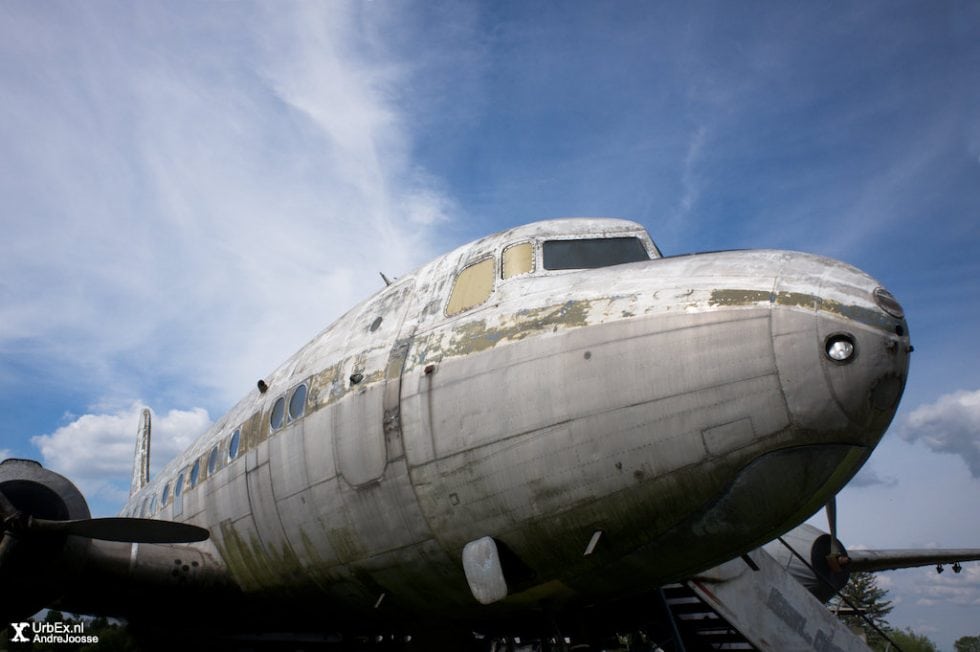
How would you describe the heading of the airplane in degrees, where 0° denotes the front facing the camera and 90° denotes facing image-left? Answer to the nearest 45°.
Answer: approximately 315°
